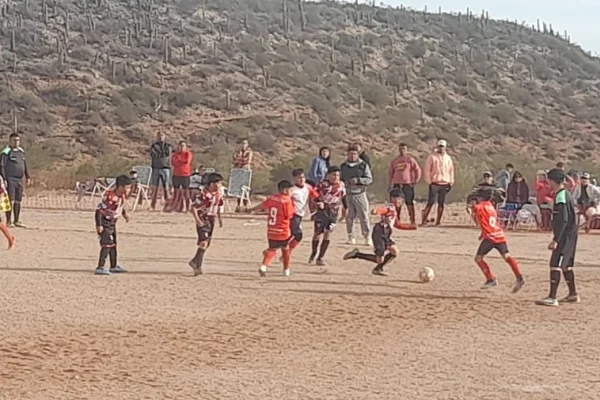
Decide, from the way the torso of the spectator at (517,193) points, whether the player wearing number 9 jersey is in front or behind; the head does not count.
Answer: in front

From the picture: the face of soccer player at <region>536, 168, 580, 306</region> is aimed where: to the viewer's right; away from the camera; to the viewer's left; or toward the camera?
to the viewer's left

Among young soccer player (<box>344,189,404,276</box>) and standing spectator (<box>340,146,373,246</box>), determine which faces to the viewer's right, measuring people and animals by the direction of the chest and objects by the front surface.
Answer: the young soccer player

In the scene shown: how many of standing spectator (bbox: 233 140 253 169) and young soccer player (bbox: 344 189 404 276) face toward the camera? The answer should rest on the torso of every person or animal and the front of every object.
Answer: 1

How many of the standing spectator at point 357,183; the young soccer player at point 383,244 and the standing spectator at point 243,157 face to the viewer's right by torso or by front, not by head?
1

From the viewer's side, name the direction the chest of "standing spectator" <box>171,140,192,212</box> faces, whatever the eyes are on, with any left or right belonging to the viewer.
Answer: facing the viewer

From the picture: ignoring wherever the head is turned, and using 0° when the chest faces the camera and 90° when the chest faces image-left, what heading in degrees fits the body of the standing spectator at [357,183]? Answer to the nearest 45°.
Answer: approximately 0°

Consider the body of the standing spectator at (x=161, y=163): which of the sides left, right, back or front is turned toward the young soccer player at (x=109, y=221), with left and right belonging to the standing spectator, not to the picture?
front

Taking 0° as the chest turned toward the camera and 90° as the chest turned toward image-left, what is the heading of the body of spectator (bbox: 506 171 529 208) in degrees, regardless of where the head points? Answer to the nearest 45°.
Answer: approximately 0°

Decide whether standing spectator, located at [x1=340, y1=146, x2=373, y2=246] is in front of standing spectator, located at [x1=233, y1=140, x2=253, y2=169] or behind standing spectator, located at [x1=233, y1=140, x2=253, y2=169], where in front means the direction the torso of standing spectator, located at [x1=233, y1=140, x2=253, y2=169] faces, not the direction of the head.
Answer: in front
